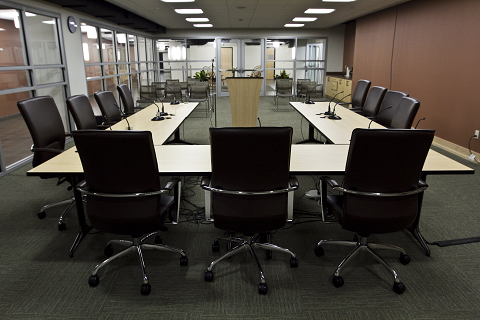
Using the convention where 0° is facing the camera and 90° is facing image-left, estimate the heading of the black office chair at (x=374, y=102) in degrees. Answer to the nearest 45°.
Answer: approximately 45°

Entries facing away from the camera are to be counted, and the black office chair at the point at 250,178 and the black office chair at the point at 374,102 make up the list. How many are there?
1

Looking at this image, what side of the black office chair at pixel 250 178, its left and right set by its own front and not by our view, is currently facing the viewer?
back

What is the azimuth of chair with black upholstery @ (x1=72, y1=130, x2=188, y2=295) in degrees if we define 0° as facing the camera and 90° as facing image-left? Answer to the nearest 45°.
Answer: approximately 225°

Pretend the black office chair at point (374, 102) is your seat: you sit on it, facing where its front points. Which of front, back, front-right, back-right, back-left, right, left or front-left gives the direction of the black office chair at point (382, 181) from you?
front-left

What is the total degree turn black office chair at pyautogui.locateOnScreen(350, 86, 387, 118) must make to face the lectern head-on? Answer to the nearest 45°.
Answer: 0° — it already faces it

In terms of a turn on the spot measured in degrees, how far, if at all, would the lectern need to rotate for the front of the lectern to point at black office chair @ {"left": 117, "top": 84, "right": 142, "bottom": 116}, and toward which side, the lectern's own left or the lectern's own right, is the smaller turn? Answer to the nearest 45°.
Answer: approximately 135° to the lectern's own right

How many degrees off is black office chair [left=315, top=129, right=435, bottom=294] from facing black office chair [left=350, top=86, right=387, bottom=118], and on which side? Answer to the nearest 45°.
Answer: approximately 45° to its right

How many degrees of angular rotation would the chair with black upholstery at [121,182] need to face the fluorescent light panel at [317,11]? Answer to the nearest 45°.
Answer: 0° — it already faces it

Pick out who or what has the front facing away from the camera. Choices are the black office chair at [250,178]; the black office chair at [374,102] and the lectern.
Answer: the black office chair at [250,178]

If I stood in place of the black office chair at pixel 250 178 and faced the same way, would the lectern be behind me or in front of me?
in front

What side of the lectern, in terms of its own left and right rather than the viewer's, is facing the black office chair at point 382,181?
front

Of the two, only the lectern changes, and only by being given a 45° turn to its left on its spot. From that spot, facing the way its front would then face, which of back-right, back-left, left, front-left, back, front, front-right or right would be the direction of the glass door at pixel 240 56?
back-left
